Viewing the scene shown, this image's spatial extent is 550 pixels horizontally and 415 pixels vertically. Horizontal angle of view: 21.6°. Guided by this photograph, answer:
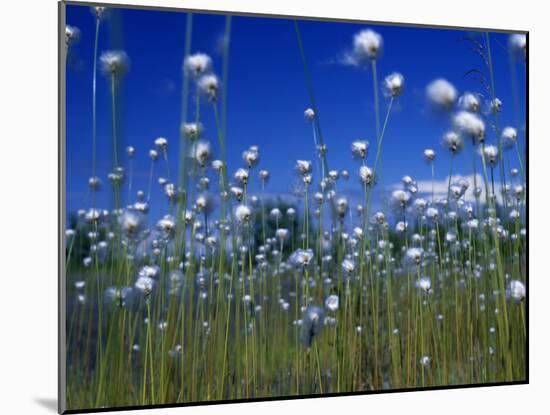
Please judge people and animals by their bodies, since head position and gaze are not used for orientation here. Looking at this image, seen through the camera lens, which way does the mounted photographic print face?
facing the viewer and to the right of the viewer
